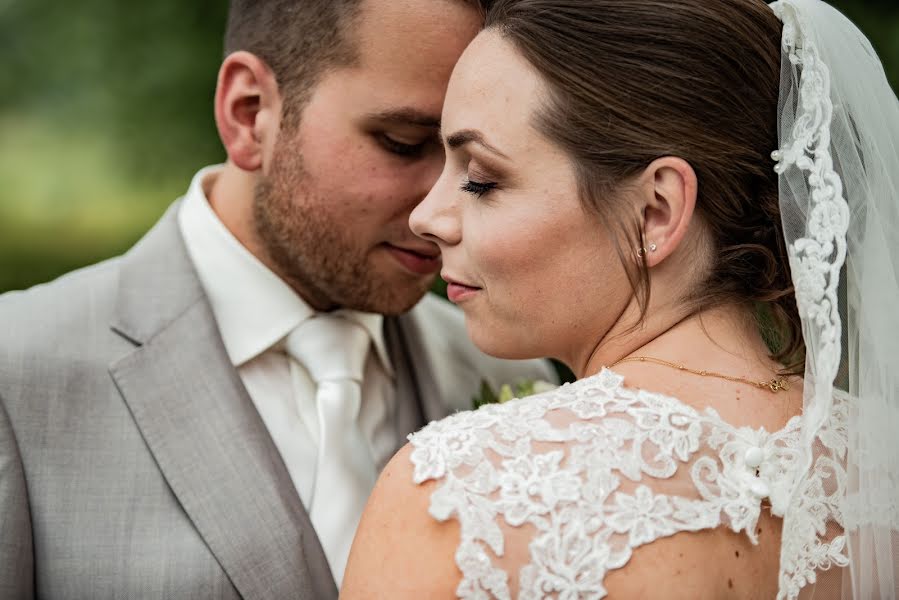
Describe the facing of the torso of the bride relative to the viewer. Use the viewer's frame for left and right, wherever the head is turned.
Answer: facing away from the viewer and to the left of the viewer

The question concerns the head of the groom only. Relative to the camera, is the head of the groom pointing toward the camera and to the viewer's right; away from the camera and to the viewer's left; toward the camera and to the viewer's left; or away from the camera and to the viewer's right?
toward the camera and to the viewer's right

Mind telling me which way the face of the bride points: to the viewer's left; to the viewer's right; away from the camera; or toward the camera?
to the viewer's left

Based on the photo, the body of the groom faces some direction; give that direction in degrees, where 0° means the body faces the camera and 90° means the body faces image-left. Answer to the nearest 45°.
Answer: approximately 315°

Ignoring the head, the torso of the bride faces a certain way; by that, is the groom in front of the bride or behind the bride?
in front

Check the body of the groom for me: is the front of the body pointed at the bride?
yes

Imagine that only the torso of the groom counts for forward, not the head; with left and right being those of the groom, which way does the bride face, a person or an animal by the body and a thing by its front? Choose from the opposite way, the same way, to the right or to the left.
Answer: the opposite way
